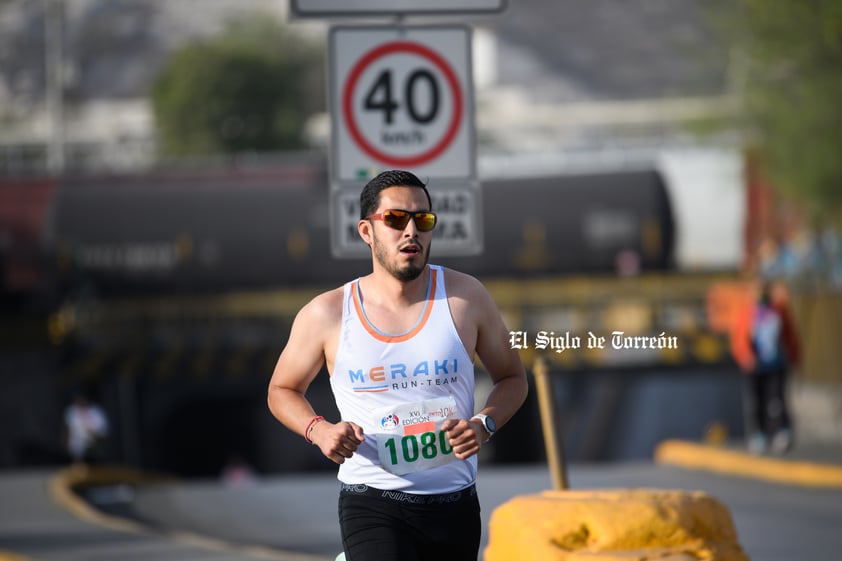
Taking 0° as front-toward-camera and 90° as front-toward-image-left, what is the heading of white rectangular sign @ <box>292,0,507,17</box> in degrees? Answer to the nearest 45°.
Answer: approximately 0°

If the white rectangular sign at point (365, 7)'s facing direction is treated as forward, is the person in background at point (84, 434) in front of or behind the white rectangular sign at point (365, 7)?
behind

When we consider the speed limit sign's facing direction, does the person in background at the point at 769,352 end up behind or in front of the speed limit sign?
behind

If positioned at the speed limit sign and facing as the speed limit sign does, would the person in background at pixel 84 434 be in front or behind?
behind

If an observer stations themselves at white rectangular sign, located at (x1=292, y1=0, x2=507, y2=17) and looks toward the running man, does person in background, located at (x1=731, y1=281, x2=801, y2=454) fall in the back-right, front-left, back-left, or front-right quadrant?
back-left

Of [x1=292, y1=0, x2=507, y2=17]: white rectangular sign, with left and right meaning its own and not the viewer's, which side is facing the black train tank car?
back

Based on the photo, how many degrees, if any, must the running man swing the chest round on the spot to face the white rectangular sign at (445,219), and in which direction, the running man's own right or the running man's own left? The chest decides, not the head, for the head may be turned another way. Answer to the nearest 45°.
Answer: approximately 180°
